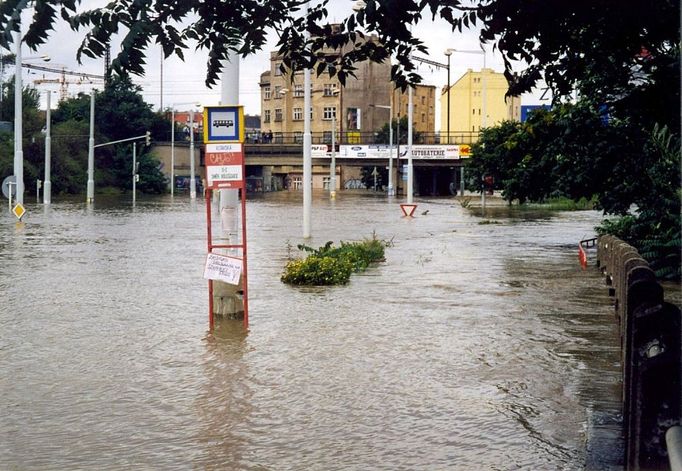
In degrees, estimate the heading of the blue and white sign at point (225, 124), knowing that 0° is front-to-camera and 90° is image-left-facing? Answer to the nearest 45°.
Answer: approximately 0°

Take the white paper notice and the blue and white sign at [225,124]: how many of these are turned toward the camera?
2

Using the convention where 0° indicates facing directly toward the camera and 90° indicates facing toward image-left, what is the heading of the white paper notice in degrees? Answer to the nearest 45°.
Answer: approximately 0°

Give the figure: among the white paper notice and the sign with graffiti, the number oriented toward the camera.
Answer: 2
